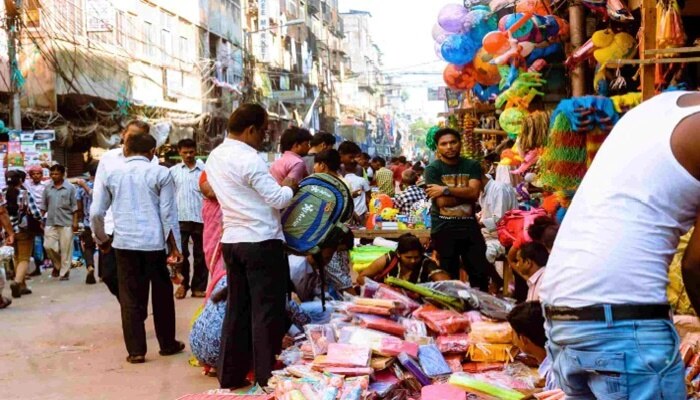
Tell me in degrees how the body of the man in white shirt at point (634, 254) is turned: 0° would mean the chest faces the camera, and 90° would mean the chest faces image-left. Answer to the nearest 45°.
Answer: approximately 225°

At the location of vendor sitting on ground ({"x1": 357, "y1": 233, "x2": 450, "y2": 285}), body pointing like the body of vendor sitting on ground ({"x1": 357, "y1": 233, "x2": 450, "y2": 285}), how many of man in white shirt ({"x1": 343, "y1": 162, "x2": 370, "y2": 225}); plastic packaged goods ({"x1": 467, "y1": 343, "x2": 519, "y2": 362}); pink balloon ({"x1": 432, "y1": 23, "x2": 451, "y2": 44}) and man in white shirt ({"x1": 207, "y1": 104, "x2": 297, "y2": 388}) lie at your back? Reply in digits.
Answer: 2

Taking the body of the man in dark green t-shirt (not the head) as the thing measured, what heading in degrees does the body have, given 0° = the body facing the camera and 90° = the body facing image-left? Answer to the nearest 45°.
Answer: approximately 0°

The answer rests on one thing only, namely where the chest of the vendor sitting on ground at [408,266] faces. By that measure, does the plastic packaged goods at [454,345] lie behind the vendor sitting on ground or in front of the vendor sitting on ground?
in front

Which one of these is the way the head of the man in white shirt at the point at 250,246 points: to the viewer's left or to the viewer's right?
to the viewer's right

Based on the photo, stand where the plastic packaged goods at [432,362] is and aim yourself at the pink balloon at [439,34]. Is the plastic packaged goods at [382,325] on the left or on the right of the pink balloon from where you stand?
left

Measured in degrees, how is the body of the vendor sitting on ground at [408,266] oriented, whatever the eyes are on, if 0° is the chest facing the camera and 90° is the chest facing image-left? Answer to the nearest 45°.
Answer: approximately 0°
